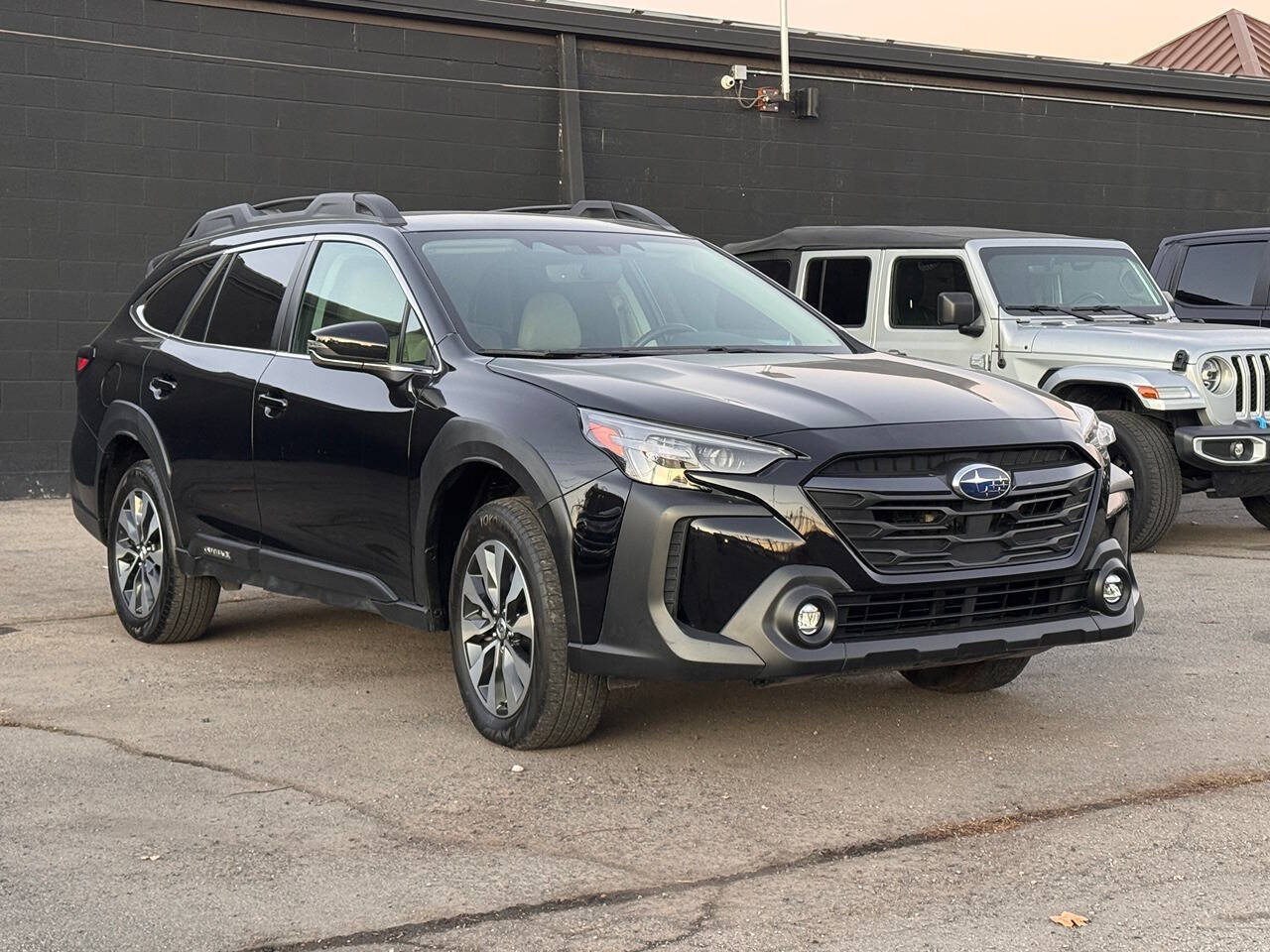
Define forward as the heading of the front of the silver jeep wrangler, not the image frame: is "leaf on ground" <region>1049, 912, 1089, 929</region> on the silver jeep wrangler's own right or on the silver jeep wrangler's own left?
on the silver jeep wrangler's own right

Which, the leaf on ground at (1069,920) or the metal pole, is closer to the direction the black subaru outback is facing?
the leaf on ground

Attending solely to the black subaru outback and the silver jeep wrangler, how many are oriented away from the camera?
0

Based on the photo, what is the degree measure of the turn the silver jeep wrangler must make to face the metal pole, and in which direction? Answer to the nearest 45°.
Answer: approximately 180°

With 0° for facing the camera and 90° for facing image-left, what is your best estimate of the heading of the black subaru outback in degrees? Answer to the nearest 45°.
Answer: approximately 315°

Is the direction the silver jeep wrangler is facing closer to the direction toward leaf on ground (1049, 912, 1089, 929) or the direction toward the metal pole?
the leaf on ground

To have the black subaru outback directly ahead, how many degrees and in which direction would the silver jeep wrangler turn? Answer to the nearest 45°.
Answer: approximately 45° to its right

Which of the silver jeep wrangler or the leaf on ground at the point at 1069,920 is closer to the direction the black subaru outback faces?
the leaf on ground

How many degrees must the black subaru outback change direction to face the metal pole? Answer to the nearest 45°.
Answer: approximately 135° to its left

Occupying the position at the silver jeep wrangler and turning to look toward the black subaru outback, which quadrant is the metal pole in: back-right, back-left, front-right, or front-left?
back-right
